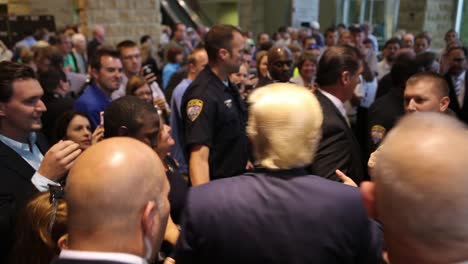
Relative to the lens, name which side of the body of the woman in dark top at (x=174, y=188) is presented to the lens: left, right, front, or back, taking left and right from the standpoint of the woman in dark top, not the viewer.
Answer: right

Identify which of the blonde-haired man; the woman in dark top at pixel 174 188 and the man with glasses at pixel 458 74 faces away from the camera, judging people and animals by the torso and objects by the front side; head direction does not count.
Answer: the blonde-haired man

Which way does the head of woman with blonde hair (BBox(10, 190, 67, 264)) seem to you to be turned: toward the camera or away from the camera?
away from the camera

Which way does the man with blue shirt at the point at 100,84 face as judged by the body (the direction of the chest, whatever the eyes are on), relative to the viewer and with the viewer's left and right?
facing the viewer and to the right of the viewer

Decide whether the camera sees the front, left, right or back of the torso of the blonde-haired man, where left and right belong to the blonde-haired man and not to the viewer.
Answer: back

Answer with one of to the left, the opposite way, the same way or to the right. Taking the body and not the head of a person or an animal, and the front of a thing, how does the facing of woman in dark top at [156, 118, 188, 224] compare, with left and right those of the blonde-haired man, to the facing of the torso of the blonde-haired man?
to the right

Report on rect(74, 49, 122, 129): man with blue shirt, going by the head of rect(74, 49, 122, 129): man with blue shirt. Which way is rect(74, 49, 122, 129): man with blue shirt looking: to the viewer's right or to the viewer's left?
to the viewer's right

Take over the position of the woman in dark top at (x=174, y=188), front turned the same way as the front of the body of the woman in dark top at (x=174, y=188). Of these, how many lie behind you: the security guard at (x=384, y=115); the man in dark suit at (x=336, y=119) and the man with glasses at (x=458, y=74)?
0

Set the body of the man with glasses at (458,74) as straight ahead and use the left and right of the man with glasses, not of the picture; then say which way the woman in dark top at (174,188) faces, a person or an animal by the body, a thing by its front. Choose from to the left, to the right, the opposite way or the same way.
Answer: to the left

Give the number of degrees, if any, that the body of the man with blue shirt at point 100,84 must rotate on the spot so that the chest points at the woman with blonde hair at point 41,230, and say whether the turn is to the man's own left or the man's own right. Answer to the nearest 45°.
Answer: approximately 45° to the man's own right

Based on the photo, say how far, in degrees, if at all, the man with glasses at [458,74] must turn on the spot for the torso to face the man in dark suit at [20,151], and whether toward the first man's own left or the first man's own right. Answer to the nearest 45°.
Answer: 0° — they already face them

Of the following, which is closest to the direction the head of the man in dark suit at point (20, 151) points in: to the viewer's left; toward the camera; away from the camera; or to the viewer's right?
to the viewer's right

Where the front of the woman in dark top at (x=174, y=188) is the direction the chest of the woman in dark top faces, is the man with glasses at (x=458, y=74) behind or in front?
in front

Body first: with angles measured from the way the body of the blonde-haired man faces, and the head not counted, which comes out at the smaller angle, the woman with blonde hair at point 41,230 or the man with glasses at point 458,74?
the man with glasses
